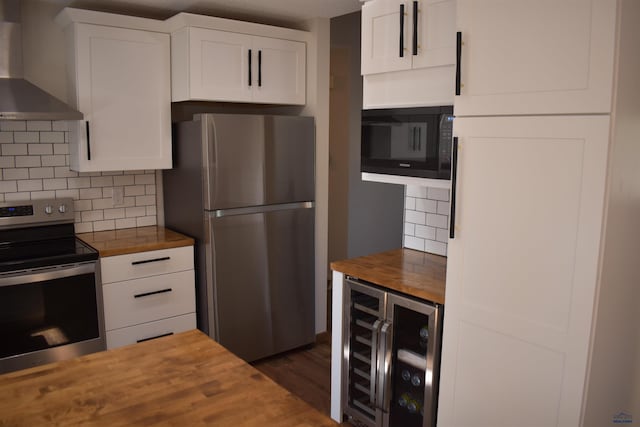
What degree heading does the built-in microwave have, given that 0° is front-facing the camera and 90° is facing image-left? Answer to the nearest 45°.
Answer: approximately 45°

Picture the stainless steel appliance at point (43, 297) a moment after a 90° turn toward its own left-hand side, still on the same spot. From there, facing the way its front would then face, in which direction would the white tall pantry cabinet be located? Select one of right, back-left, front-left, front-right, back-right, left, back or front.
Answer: front-right

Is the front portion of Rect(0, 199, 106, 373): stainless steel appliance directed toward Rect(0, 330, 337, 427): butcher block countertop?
yes

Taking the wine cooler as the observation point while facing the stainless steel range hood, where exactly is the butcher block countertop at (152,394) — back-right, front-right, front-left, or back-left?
front-left

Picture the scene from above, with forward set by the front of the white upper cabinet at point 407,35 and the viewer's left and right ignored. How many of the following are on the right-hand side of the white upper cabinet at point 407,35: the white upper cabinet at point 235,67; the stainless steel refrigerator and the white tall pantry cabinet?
2

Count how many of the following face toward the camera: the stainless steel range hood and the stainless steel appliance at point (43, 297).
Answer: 2

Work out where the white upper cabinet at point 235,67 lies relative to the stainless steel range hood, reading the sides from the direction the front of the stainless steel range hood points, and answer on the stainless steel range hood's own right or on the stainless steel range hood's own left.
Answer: on the stainless steel range hood's own left

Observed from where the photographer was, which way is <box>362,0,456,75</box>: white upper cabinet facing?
facing the viewer and to the left of the viewer

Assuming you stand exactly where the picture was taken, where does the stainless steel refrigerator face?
facing the viewer and to the right of the viewer

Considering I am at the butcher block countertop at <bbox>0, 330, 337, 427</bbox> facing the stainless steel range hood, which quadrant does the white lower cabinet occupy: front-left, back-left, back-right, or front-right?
front-right

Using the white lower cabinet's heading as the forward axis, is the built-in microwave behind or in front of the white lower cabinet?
in front

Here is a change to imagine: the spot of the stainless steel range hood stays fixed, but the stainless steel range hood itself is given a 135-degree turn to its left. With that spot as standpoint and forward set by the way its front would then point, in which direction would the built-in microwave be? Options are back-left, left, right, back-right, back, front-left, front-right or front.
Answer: right

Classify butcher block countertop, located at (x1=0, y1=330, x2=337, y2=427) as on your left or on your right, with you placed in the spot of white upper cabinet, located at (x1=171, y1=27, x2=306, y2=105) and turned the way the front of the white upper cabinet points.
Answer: on your right

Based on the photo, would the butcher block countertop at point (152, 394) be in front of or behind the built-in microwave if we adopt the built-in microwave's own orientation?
in front

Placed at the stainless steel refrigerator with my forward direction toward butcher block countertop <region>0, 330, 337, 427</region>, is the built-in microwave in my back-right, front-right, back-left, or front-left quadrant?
front-left
